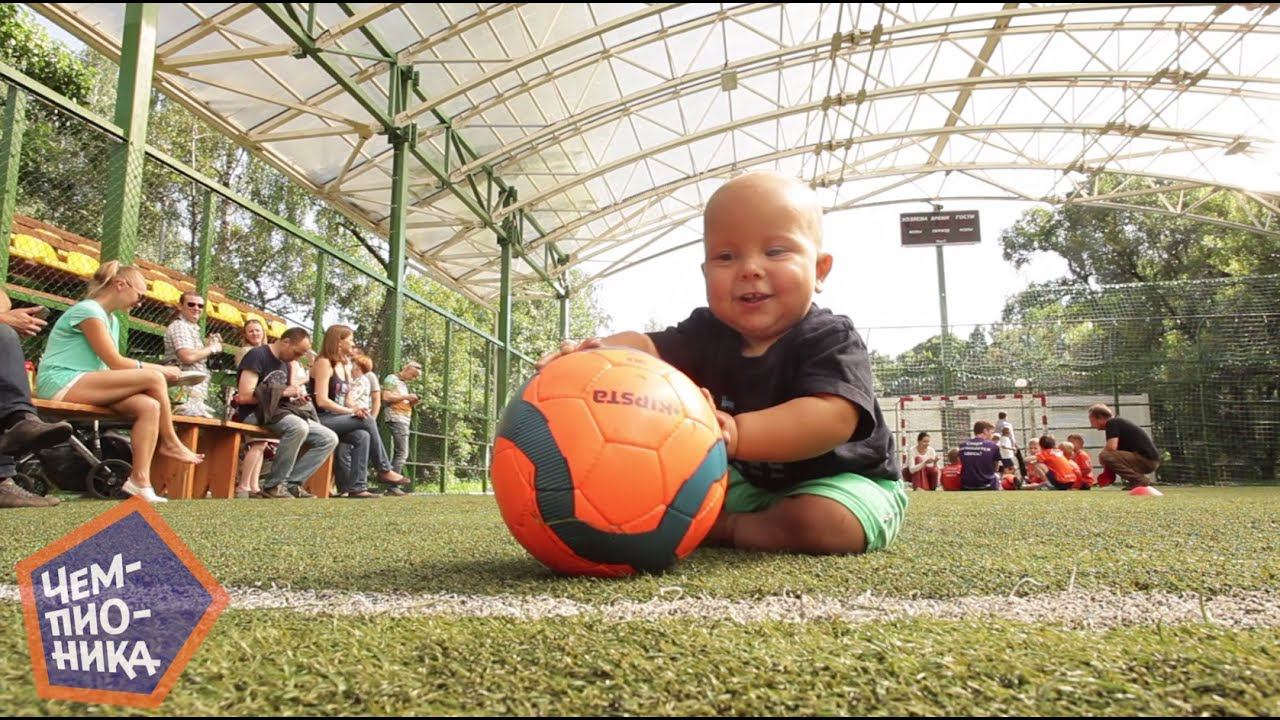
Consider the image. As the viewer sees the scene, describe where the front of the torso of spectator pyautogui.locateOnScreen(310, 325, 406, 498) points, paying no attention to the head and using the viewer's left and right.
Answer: facing to the right of the viewer

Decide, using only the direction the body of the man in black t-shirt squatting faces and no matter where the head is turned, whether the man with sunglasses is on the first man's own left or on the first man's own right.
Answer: on the first man's own left

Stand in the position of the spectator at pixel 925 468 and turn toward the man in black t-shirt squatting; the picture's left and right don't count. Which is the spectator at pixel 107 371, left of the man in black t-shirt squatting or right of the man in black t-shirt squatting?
right

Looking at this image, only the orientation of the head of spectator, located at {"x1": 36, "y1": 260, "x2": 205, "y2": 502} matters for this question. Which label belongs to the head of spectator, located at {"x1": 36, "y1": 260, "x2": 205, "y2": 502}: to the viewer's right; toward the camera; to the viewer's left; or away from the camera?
to the viewer's right

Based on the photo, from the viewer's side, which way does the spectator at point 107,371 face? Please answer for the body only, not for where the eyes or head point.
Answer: to the viewer's right

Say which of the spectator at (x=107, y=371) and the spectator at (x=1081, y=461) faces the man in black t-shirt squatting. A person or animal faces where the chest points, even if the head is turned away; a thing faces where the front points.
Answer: the spectator at (x=107, y=371)

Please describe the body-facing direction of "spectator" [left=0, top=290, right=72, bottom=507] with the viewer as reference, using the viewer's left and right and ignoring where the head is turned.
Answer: facing to the right of the viewer

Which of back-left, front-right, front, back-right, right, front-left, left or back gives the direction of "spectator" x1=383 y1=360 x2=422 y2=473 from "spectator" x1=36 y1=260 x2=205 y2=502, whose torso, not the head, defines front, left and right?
front-left

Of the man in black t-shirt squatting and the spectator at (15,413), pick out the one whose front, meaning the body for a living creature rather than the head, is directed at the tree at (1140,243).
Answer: the spectator

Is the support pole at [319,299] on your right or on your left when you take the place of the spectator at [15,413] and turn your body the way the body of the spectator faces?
on your left
